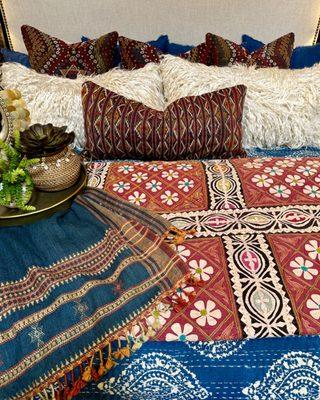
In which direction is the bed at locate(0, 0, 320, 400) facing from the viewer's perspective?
toward the camera

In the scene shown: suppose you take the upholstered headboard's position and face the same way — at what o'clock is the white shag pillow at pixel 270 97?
The white shag pillow is roughly at 11 o'clock from the upholstered headboard.

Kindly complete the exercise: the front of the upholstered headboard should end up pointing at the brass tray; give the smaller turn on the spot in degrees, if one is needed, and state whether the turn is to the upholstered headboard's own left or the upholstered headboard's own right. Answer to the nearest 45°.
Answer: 0° — it already faces it

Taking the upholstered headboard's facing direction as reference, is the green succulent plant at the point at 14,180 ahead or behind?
ahead

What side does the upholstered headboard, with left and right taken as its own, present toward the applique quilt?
front

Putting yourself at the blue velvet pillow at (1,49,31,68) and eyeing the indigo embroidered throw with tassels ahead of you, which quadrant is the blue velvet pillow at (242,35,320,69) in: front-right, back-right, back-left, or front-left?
front-left

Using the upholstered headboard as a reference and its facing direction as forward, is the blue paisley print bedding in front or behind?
in front

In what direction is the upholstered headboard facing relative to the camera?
toward the camera
